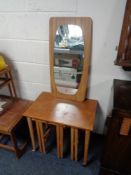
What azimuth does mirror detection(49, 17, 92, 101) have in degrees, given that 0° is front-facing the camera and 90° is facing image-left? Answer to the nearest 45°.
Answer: approximately 0°
